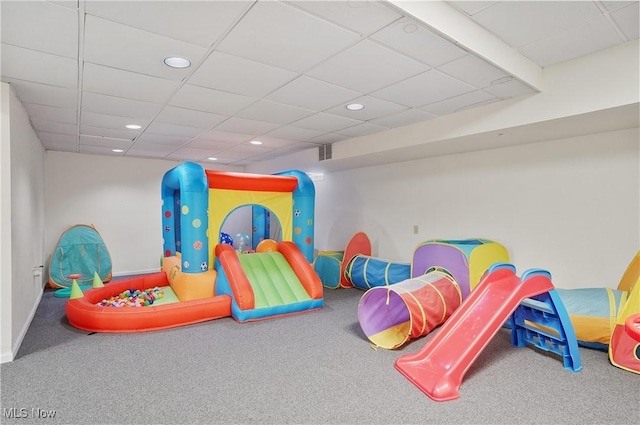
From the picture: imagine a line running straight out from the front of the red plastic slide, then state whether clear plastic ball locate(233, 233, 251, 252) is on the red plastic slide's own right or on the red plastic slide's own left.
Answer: on the red plastic slide's own right

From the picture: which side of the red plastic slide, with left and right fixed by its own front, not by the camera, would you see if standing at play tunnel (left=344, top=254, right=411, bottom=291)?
right

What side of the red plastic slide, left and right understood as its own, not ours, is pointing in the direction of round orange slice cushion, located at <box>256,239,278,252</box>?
right

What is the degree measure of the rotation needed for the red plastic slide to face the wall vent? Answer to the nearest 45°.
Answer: approximately 90° to its right

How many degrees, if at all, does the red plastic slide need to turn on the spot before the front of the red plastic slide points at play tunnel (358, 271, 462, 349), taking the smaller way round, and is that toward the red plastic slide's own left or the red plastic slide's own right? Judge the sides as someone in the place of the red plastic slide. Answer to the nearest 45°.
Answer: approximately 90° to the red plastic slide's own right

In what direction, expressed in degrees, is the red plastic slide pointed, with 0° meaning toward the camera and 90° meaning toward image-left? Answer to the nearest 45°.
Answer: approximately 45°

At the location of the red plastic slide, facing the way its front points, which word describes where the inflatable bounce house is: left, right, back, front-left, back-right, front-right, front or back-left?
front-right
